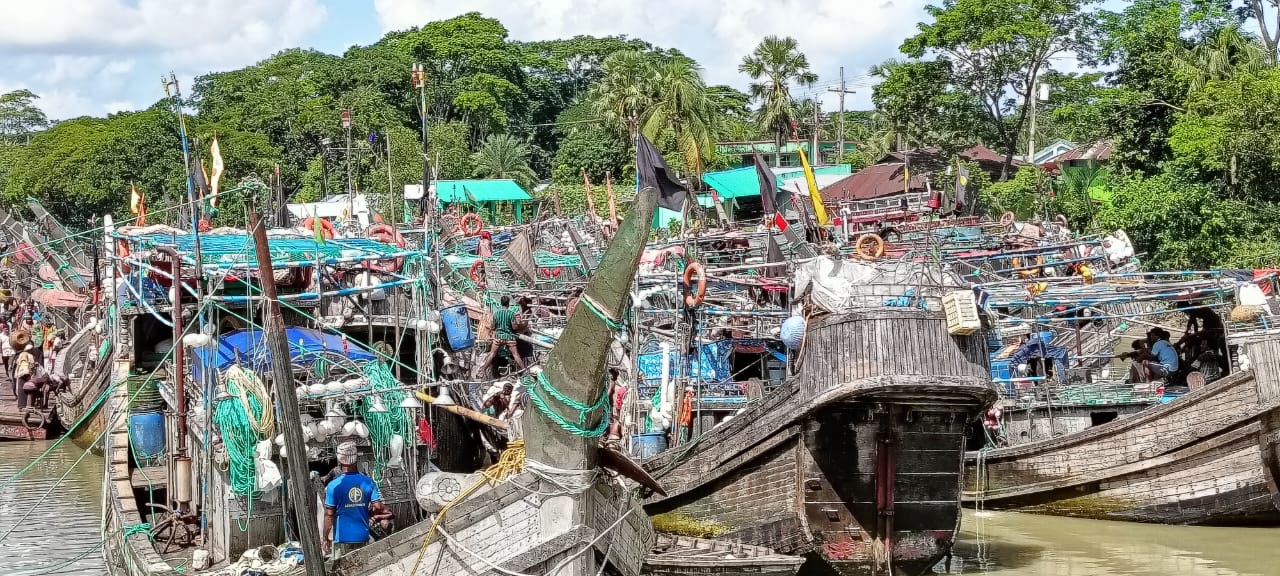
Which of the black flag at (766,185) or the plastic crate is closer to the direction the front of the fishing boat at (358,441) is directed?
the plastic crate

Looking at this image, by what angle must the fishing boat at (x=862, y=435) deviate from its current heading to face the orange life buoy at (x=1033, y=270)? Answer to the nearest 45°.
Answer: approximately 45° to its right

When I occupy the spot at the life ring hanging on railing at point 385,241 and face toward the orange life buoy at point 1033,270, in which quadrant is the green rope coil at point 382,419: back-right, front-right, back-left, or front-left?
back-right

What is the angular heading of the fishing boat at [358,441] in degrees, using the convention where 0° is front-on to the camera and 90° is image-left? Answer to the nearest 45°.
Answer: approximately 315°

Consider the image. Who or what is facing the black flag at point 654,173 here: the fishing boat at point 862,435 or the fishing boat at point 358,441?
the fishing boat at point 862,435

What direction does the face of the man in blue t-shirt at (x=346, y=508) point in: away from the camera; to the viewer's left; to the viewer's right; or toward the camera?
away from the camera

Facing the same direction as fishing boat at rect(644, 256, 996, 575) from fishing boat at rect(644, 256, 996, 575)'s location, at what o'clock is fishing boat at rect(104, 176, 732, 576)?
fishing boat at rect(104, 176, 732, 576) is roughly at 9 o'clock from fishing boat at rect(644, 256, 996, 575).

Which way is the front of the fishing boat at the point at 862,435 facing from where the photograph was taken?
facing away from the viewer and to the left of the viewer

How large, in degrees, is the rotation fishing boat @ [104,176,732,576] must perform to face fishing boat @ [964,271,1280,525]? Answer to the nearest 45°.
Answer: approximately 90° to its left
